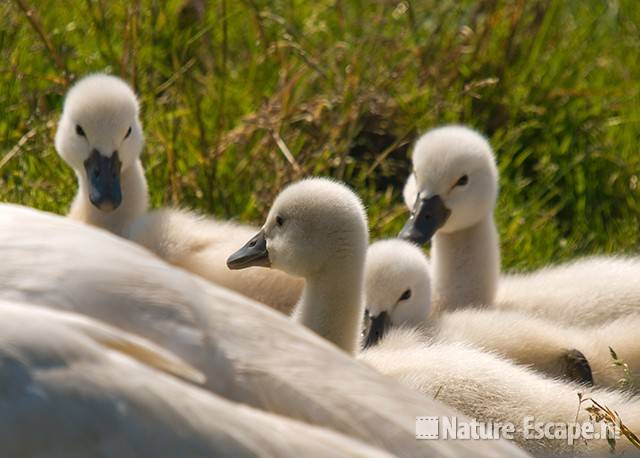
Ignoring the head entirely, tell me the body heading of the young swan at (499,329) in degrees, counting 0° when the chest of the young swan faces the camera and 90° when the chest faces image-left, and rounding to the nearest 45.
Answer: approximately 90°

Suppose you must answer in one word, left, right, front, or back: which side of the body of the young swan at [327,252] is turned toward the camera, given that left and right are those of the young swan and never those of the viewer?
left

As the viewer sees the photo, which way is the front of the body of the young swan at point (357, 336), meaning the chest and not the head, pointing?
to the viewer's left

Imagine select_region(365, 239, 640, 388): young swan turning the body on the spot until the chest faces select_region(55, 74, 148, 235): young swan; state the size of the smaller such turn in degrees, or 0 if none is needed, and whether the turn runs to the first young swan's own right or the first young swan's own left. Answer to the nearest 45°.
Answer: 0° — it already faces it
